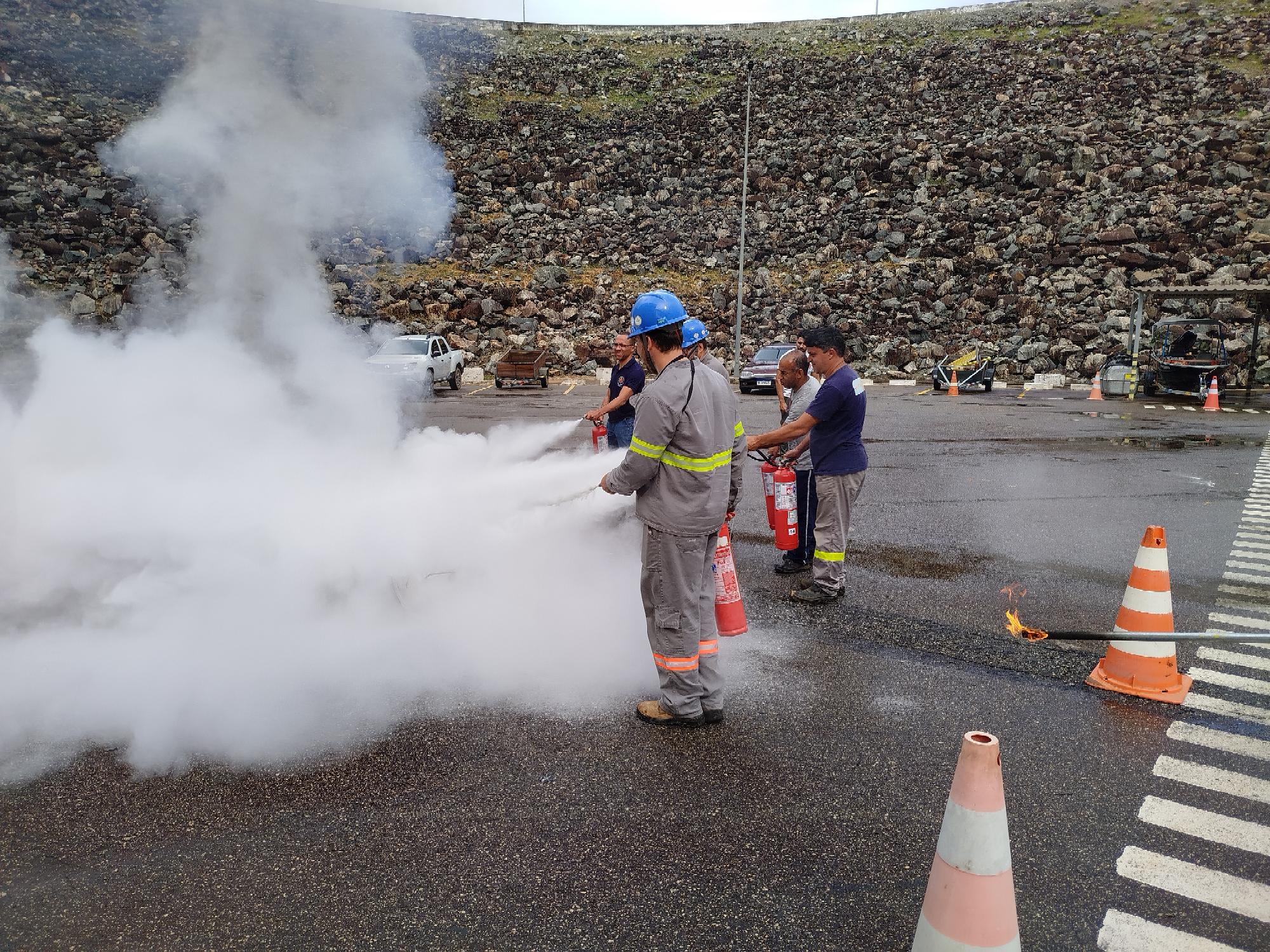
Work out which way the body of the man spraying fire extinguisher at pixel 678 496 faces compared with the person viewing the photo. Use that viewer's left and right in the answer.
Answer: facing away from the viewer and to the left of the viewer

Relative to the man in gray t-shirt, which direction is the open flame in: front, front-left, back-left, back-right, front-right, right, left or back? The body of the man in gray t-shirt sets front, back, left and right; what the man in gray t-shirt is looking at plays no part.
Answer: back-left

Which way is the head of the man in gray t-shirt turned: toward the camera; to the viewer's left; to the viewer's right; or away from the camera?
to the viewer's left

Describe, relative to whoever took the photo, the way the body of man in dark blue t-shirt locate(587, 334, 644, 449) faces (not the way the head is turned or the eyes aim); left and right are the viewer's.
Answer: facing the viewer and to the left of the viewer

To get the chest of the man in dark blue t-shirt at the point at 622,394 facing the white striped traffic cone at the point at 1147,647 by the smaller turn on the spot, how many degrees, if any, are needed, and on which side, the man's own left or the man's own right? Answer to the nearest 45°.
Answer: approximately 90° to the man's own left

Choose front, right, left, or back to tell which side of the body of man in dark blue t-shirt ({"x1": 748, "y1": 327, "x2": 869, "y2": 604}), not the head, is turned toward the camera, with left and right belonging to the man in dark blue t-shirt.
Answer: left

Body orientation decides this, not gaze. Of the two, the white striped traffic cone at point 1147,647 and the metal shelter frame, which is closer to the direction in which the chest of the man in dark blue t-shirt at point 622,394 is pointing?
the white striped traffic cone

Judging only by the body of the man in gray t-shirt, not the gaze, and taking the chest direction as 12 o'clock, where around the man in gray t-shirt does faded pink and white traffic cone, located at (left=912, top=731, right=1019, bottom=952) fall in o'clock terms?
The faded pink and white traffic cone is roughly at 9 o'clock from the man in gray t-shirt.

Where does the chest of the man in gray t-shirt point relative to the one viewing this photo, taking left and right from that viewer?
facing to the left of the viewer

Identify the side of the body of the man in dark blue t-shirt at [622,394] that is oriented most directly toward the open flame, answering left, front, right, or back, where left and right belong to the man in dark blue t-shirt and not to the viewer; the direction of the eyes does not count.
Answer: left

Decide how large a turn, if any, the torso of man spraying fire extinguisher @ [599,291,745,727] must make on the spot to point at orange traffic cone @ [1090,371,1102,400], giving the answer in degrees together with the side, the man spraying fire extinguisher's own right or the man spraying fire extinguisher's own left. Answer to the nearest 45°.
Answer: approximately 90° to the man spraying fire extinguisher's own right

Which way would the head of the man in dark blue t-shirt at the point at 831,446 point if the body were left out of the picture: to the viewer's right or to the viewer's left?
to the viewer's left

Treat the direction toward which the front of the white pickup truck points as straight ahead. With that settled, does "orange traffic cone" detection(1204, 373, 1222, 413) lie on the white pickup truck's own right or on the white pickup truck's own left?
on the white pickup truck's own left

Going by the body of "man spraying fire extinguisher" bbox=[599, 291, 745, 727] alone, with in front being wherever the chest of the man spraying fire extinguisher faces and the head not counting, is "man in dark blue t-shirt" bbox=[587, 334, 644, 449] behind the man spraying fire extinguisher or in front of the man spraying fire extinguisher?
in front
